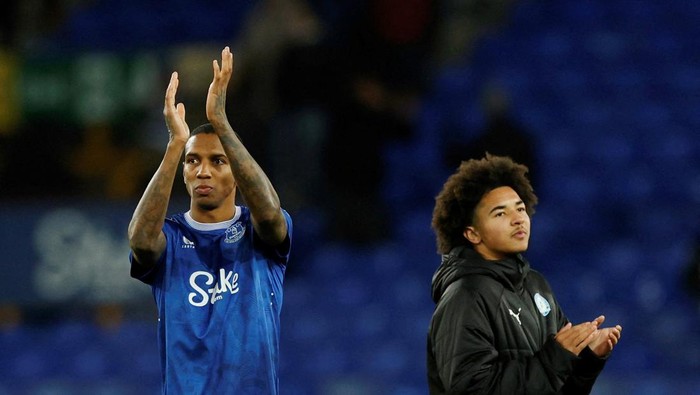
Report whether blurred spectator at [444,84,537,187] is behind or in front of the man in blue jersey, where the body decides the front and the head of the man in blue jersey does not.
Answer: behind

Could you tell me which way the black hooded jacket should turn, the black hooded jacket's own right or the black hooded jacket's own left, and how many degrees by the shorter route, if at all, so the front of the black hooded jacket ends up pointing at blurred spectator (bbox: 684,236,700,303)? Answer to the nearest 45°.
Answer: approximately 135° to the black hooded jacket's own left

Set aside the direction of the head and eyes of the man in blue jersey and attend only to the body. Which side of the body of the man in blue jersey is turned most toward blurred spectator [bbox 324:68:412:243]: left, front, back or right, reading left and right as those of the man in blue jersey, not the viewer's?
back

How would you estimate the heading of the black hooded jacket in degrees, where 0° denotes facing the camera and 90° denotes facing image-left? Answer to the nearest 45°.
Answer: approximately 315°

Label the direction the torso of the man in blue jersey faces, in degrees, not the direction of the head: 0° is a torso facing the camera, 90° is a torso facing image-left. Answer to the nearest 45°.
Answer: approximately 0°

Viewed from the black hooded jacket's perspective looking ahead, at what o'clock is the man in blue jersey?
The man in blue jersey is roughly at 4 o'clock from the black hooded jacket.
